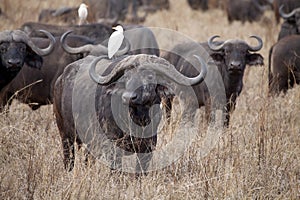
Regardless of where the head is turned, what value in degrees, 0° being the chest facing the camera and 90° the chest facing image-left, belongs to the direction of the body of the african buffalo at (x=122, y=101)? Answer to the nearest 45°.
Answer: approximately 315°

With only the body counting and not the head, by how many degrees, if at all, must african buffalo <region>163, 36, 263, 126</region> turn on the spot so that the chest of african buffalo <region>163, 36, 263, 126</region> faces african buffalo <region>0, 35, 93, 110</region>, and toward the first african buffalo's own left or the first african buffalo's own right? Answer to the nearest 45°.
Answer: approximately 135° to the first african buffalo's own right

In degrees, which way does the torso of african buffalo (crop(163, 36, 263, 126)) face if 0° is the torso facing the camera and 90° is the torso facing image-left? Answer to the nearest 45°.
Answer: approximately 315°

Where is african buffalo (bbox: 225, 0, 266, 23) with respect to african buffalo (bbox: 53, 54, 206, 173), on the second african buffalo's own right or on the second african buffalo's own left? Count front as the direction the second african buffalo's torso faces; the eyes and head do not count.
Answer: on the second african buffalo's own left

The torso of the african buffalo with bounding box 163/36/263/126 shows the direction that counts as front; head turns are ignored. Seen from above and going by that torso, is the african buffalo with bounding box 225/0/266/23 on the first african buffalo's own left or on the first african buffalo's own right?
on the first african buffalo's own left

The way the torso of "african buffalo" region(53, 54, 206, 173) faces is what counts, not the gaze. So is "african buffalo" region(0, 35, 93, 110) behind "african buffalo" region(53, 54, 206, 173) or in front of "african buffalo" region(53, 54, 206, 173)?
behind
